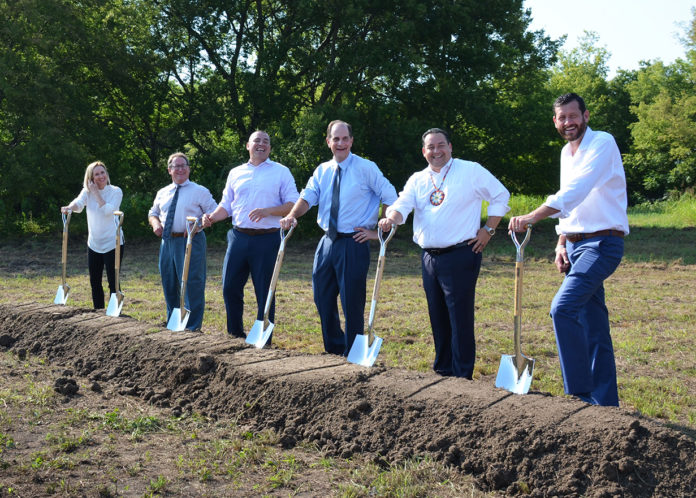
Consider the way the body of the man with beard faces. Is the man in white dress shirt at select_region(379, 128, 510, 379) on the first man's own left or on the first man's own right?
on the first man's own right

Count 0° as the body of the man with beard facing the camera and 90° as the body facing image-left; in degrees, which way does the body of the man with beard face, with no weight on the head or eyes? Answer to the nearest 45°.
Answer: approximately 45°

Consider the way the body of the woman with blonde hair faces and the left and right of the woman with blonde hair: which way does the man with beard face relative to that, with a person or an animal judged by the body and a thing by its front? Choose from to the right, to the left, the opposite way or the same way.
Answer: to the right

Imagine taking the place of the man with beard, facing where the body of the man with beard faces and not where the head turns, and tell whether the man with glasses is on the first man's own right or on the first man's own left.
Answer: on the first man's own right

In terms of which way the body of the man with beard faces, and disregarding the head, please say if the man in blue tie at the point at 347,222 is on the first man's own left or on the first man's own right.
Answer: on the first man's own right

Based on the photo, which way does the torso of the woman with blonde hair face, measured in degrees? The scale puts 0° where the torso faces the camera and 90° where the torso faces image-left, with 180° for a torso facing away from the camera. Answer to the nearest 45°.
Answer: approximately 0°
